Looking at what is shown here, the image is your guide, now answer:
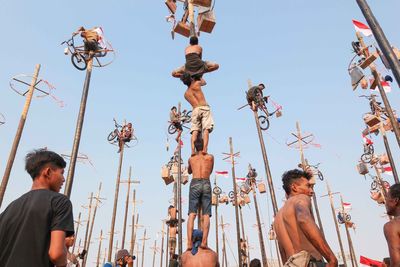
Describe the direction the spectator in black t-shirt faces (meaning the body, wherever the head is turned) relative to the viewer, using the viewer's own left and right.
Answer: facing away from the viewer and to the right of the viewer

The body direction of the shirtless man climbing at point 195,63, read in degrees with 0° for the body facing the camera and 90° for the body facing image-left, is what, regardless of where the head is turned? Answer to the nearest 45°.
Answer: approximately 180°

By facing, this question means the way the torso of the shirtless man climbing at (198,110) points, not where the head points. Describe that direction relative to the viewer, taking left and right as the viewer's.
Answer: facing away from the viewer

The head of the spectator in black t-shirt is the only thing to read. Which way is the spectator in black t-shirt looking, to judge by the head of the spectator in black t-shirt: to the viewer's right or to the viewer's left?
to the viewer's right

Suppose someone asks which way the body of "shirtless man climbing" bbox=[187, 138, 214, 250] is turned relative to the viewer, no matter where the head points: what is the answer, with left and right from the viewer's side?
facing away from the viewer

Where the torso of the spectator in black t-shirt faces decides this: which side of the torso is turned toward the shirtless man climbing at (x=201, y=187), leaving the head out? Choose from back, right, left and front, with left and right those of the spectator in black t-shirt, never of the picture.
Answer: front

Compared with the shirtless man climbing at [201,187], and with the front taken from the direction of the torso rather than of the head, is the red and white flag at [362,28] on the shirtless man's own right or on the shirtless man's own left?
on the shirtless man's own right
